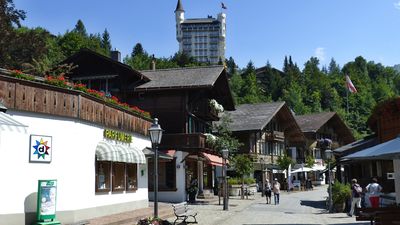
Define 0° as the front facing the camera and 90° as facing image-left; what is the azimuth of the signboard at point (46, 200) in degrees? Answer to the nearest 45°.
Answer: approximately 315°

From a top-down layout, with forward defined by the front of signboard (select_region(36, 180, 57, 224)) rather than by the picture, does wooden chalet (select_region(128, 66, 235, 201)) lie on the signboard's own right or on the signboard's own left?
on the signboard's own left

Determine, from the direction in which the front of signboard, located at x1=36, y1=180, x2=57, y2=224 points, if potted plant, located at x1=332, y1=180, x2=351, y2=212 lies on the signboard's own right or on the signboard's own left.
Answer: on the signboard's own left

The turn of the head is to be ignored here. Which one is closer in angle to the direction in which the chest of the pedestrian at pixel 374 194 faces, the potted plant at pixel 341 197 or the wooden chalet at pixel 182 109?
the potted plant

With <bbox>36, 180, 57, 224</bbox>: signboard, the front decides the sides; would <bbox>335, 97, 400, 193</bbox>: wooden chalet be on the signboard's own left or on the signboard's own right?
on the signboard's own left
